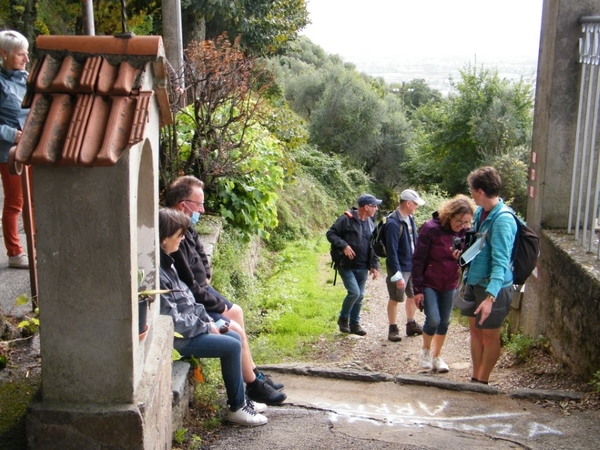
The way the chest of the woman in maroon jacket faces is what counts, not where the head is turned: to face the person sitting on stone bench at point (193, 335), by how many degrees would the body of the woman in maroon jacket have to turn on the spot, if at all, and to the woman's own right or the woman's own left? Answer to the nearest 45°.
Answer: approximately 90° to the woman's own right

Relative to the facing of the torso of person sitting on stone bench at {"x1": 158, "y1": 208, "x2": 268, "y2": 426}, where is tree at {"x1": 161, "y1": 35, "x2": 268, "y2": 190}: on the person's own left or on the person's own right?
on the person's own left

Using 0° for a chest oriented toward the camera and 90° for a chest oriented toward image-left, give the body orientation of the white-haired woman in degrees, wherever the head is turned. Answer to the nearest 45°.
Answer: approximately 315°

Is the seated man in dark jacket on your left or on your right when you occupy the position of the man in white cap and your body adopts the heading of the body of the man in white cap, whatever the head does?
on your right

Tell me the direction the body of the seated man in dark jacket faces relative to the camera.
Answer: to the viewer's right

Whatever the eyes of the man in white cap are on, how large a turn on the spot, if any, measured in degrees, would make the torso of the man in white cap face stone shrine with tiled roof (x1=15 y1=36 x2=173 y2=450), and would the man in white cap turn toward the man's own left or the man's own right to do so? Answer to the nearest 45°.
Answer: approximately 45° to the man's own right

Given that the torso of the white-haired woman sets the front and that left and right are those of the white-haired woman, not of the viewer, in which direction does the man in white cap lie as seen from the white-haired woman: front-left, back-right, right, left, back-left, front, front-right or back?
front-left

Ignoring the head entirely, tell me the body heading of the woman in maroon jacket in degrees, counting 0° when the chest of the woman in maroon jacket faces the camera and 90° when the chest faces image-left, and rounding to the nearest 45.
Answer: approximately 315°

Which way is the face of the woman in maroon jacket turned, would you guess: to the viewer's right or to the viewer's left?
to the viewer's right

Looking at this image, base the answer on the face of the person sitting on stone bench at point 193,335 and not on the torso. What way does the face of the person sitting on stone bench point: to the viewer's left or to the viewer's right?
to the viewer's right

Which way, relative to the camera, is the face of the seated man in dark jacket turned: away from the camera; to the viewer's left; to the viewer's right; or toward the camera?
to the viewer's right

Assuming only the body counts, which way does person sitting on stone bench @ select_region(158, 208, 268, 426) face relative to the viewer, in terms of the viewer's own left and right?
facing to the right of the viewer
